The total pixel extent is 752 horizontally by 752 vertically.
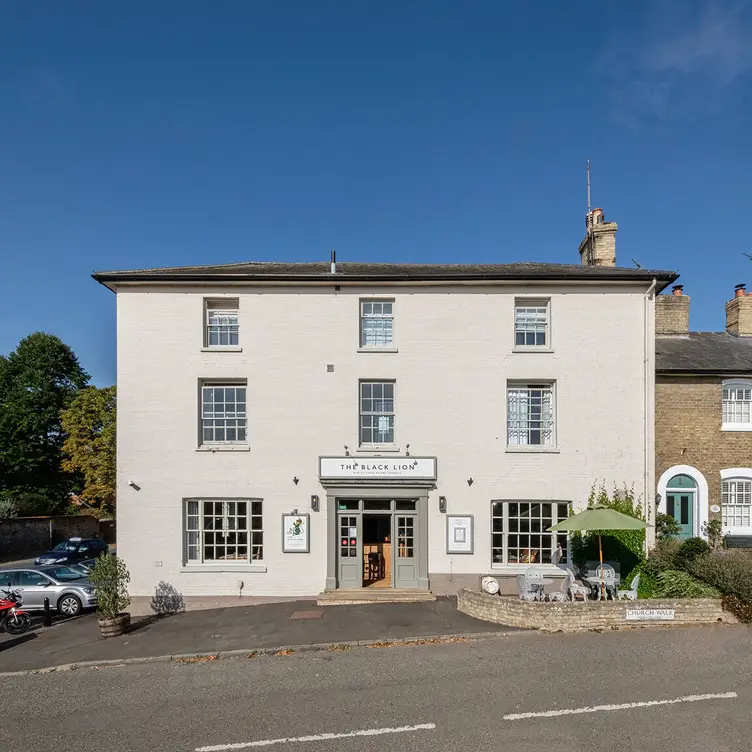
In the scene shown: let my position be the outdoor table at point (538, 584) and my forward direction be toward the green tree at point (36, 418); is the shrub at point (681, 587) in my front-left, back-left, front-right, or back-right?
back-right

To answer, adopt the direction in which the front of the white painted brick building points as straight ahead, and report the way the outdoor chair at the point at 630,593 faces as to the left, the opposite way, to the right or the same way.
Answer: to the right

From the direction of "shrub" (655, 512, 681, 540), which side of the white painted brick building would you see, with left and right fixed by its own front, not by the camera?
left

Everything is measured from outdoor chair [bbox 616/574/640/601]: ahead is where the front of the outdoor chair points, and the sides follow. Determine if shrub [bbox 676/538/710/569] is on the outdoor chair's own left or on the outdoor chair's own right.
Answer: on the outdoor chair's own right

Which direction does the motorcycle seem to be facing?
to the viewer's right

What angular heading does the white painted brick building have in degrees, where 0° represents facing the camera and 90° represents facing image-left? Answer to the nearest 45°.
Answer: approximately 0°

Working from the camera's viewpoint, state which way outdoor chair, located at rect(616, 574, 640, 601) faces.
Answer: facing to the left of the viewer

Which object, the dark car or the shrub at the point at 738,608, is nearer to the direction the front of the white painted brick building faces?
the shrub
